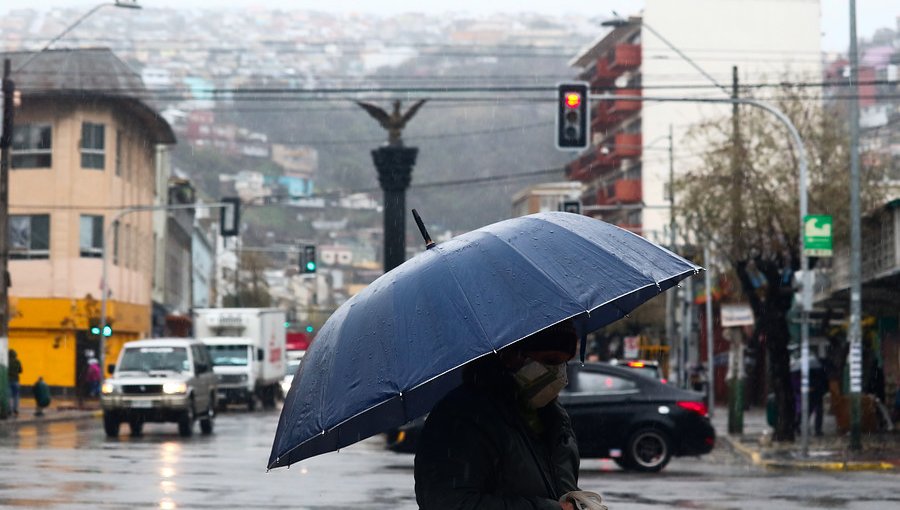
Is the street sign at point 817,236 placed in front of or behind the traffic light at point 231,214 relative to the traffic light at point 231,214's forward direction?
behind

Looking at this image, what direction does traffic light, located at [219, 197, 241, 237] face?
away from the camera

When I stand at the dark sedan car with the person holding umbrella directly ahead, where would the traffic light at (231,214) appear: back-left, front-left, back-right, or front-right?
back-right

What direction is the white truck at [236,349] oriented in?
toward the camera

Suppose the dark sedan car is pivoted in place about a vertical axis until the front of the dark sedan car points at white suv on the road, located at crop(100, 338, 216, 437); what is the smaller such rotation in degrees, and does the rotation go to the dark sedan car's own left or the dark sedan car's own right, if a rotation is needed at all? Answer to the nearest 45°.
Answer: approximately 45° to the dark sedan car's own right

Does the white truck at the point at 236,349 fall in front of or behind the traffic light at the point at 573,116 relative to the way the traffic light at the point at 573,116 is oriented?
behind

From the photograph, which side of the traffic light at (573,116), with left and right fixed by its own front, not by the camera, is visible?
front

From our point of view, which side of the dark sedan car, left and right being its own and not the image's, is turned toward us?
left

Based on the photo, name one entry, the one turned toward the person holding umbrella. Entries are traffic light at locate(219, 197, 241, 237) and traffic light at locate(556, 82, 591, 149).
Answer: traffic light at locate(556, 82, 591, 149)

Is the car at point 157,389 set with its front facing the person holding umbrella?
yes
